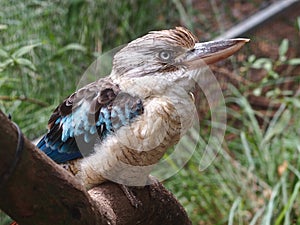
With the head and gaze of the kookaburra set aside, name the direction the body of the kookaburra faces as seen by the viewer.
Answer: to the viewer's right
